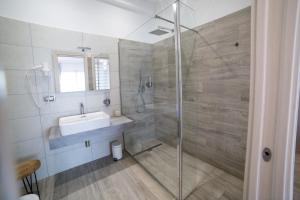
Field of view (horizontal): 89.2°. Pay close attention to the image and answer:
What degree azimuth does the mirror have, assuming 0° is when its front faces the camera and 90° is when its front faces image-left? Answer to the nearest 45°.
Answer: approximately 0°

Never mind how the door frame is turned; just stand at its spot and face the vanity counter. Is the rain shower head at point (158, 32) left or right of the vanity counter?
right

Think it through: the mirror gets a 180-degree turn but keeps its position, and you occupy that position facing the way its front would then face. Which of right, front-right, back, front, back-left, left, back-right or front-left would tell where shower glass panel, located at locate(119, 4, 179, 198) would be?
right

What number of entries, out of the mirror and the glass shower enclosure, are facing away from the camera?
0

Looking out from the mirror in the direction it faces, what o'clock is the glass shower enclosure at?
The glass shower enclosure is roughly at 10 o'clock from the mirror.
